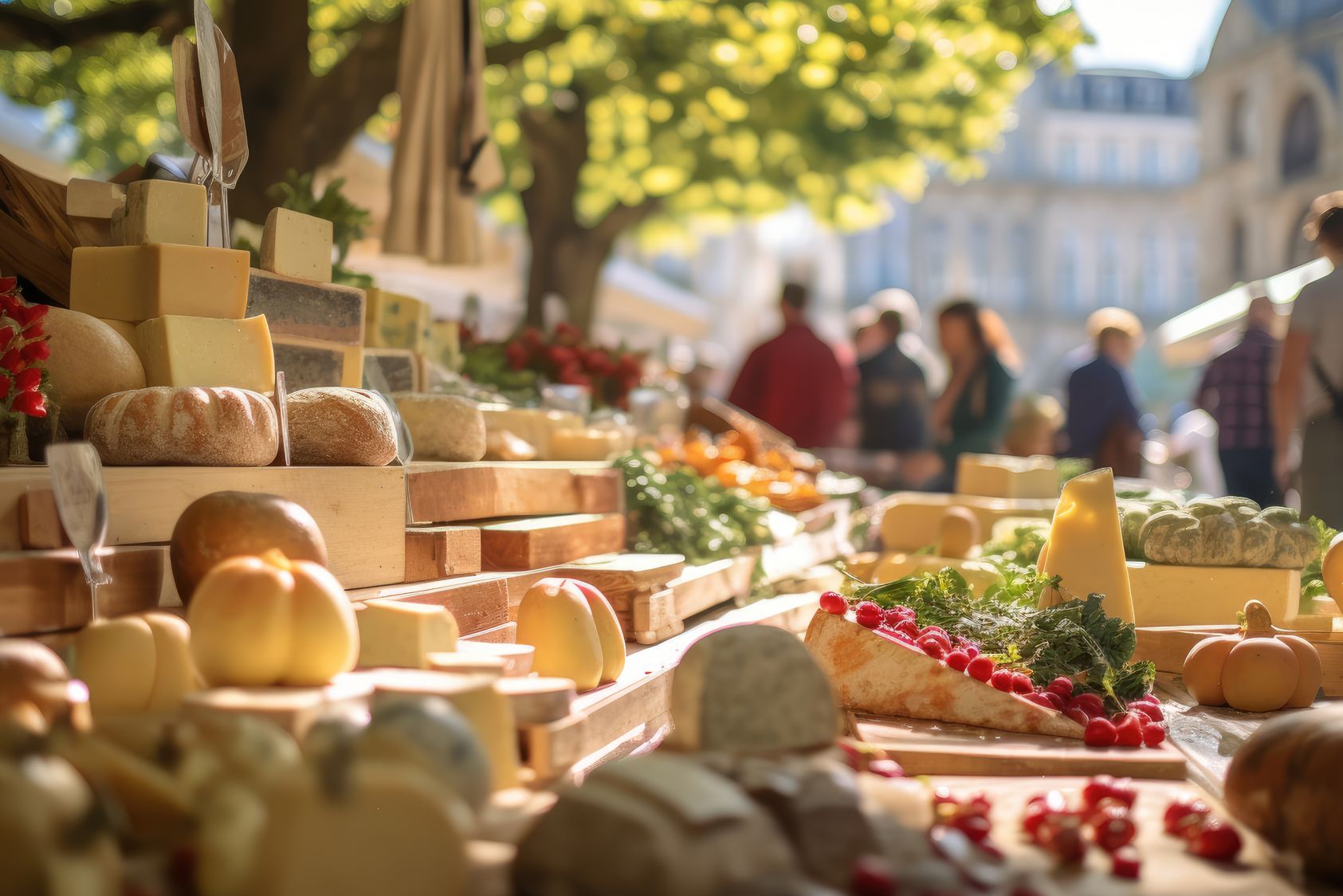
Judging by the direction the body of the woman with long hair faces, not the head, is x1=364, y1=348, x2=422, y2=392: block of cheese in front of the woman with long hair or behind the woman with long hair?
in front

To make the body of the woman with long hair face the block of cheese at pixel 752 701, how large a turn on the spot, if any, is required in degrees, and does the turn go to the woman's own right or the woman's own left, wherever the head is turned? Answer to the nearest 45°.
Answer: approximately 45° to the woman's own left

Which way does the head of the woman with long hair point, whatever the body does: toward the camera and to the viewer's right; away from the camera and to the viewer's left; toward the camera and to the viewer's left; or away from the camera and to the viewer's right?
toward the camera and to the viewer's left

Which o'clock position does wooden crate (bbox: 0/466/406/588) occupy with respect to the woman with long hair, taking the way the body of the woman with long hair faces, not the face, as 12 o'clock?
The wooden crate is roughly at 11 o'clock from the woman with long hair.

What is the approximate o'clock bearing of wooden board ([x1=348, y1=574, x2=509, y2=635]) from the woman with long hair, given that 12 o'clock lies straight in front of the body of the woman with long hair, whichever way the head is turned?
The wooden board is roughly at 11 o'clock from the woman with long hair.

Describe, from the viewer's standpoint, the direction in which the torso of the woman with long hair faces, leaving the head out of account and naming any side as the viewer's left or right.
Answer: facing the viewer and to the left of the viewer

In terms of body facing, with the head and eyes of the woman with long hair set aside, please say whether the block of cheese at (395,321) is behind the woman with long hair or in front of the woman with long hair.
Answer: in front

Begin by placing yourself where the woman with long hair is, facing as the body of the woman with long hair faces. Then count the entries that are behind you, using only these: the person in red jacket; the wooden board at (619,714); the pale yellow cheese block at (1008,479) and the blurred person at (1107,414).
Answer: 1

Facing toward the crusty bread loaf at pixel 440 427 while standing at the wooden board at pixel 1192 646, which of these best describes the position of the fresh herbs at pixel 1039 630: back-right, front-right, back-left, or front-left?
front-left

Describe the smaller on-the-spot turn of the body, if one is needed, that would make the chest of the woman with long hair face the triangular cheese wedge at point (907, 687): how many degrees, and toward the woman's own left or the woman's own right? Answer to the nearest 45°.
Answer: approximately 45° to the woman's own left

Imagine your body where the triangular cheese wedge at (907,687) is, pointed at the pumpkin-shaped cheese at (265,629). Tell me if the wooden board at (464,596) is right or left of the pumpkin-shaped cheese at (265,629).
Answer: right

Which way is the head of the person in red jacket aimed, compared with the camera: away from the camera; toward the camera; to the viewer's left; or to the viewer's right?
away from the camera

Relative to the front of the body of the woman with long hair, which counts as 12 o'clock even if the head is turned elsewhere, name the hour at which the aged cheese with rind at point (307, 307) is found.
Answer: The aged cheese with rind is roughly at 11 o'clock from the woman with long hair.
